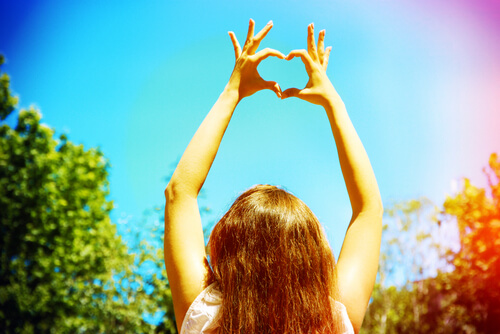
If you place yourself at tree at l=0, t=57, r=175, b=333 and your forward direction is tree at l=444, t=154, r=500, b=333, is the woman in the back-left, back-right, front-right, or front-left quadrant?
front-right

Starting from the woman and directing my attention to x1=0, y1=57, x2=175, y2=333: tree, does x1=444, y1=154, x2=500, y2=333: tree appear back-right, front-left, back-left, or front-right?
front-right

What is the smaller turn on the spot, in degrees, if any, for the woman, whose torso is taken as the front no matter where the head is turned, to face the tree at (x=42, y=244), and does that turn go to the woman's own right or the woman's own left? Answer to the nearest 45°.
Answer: approximately 45° to the woman's own left

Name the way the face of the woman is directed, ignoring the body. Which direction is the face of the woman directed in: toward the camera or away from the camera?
away from the camera

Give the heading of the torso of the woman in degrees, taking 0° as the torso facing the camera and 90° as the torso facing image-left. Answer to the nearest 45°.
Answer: approximately 180°

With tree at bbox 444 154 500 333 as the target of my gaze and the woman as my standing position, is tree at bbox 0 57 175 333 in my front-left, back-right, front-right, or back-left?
front-left

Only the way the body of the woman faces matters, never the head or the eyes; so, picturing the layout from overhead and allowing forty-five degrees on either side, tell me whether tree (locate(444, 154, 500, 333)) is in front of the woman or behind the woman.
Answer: in front
